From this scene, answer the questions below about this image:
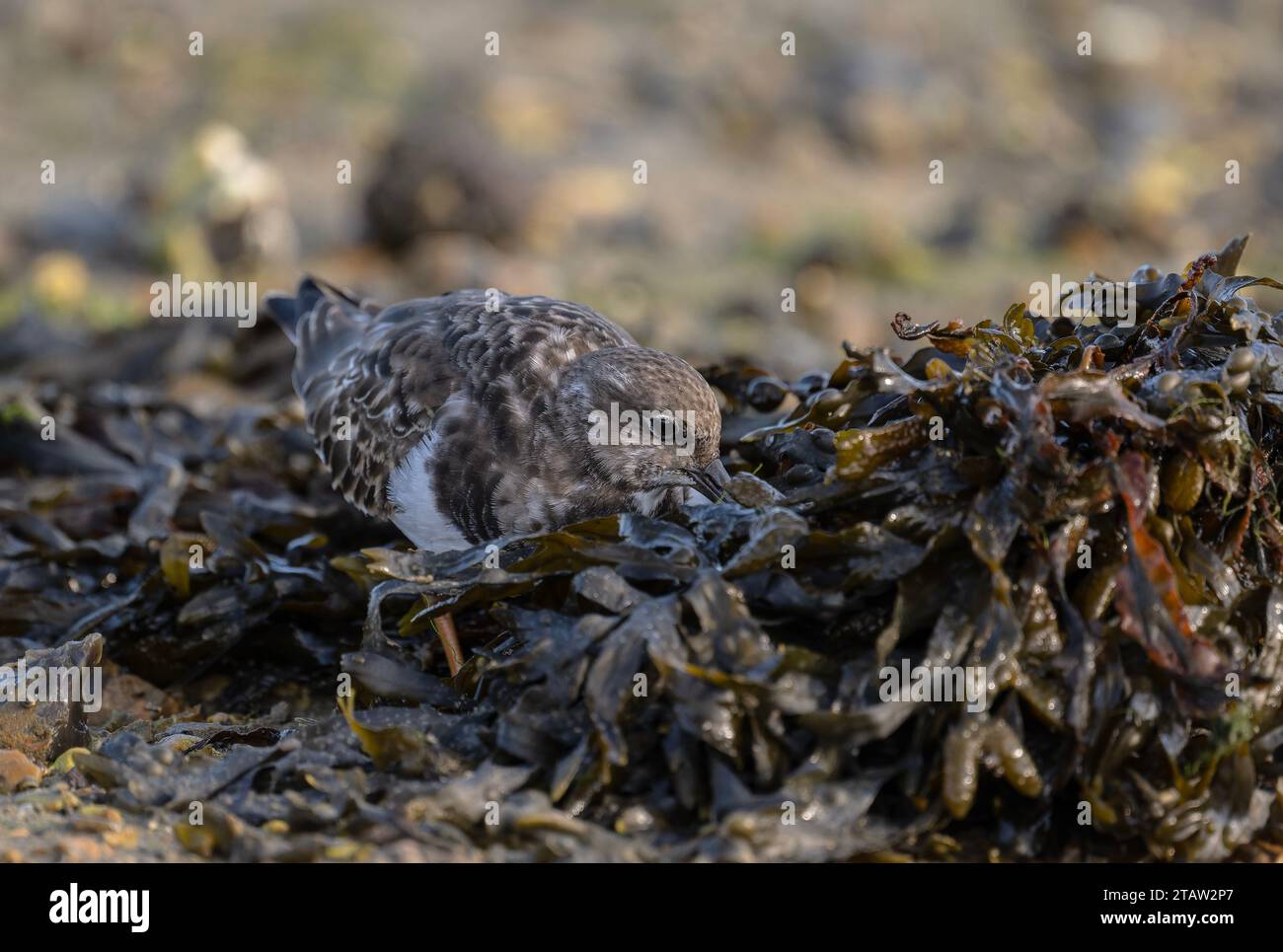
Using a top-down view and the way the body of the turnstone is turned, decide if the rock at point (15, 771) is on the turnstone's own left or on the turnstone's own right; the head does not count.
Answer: on the turnstone's own right

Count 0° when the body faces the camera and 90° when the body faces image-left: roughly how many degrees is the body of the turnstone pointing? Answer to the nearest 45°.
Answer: approximately 315°

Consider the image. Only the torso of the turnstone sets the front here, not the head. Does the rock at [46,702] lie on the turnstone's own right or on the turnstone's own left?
on the turnstone's own right

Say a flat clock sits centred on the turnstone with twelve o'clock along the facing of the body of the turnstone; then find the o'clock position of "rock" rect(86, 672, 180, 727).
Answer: The rock is roughly at 5 o'clock from the turnstone.

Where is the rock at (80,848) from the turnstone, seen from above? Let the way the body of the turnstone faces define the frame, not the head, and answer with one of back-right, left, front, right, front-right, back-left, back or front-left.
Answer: right

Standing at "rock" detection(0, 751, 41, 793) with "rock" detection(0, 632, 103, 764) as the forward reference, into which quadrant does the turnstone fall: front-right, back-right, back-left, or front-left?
front-right
